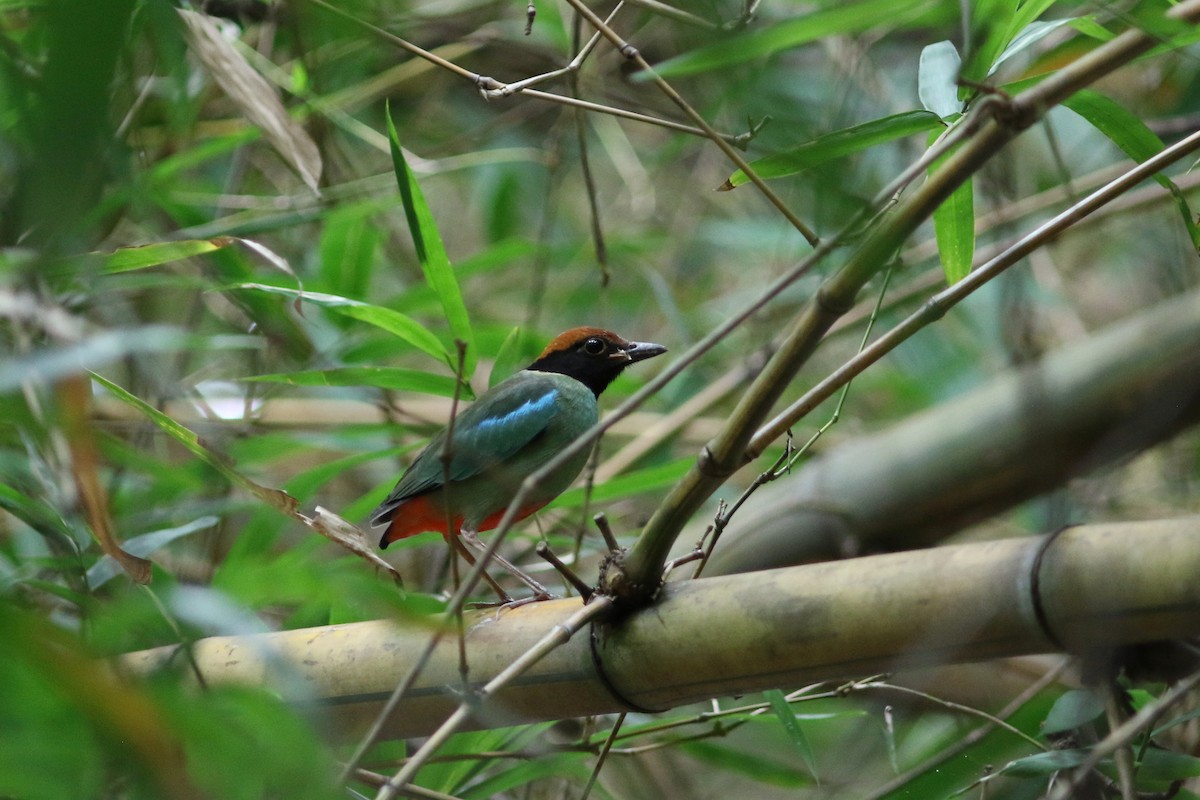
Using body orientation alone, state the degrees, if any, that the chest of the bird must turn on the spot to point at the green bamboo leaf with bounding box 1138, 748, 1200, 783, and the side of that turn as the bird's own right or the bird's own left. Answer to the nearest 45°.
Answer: approximately 45° to the bird's own right

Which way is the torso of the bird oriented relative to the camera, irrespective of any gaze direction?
to the viewer's right

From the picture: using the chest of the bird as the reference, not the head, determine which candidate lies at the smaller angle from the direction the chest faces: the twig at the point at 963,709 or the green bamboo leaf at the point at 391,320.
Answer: the twig

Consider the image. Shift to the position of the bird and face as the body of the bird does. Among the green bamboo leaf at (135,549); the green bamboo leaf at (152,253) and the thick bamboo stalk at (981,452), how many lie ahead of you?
1

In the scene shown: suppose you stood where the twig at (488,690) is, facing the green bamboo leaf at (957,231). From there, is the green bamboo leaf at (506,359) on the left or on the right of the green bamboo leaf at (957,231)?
left

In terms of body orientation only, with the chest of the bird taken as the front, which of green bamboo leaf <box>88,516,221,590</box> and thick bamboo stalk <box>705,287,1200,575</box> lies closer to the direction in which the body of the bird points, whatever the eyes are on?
the thick bamboo stalk
